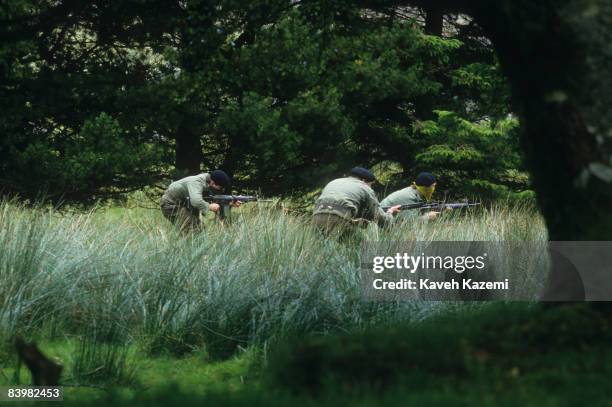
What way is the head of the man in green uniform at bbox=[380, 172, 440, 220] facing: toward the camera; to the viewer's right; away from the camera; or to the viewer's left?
to the viewer's right

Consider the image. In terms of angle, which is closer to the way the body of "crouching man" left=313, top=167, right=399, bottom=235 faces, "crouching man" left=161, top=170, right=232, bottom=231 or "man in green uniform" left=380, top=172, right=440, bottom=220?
the man in green uniform

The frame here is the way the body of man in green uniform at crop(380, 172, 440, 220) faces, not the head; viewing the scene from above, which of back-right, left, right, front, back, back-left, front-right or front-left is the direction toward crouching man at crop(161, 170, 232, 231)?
back

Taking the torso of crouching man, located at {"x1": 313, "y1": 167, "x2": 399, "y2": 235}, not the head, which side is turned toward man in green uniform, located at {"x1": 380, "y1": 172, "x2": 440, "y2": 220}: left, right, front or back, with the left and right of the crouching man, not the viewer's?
front

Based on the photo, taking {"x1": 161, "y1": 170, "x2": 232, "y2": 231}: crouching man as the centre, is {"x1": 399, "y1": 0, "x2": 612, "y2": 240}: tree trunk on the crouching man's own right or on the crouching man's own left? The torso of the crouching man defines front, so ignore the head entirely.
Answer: on the crouching man's own right

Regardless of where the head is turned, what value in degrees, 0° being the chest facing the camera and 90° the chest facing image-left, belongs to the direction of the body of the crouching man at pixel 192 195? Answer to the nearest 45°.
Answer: approximately 270°

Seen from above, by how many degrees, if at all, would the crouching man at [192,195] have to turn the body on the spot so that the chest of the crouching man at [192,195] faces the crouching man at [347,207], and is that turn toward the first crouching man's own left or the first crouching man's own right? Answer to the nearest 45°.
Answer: approximately 45° to the first crouching man's own right

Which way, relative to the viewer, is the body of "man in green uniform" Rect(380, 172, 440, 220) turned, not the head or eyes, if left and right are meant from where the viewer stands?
facing to the right of the viewer

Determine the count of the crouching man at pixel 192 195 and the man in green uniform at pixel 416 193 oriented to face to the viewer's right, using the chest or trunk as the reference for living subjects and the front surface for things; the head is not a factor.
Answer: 2

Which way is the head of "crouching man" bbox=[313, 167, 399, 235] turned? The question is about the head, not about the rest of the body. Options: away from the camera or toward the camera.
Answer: away from the camera
